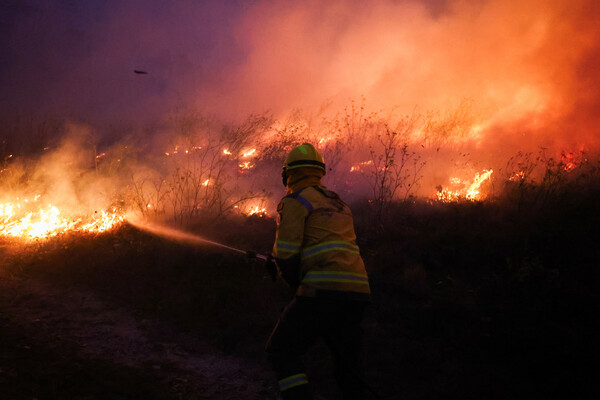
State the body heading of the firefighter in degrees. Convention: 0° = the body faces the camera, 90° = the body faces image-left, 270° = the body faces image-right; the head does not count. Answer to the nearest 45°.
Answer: approximately 135°

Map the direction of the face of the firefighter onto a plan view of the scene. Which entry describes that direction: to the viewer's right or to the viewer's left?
to the viewer's left
